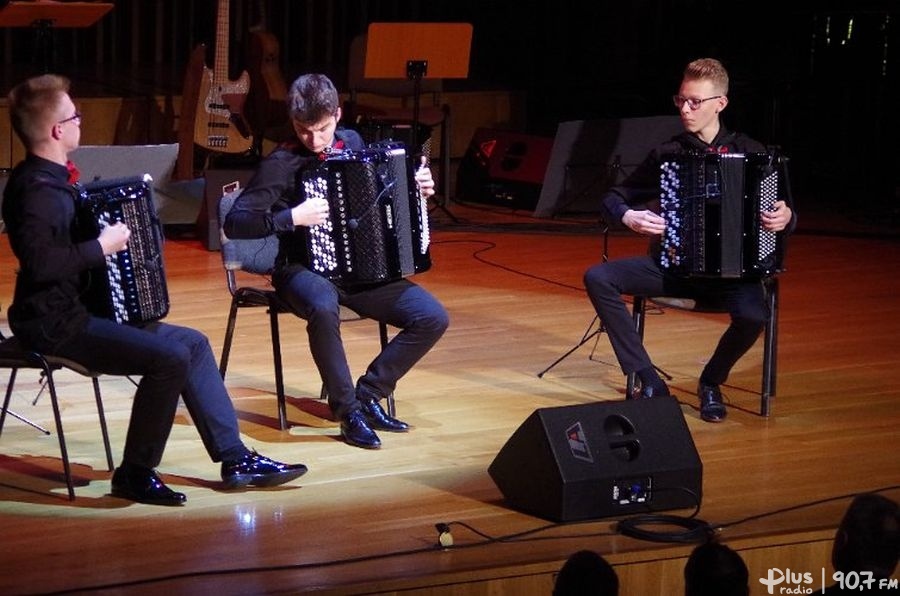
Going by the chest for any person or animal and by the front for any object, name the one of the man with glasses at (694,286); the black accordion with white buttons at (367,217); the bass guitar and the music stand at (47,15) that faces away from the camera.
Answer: the music stand

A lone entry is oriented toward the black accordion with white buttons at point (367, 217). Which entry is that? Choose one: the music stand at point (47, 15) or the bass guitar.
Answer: the bass guitar

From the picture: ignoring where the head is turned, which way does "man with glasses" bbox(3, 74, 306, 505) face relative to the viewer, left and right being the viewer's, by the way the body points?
facing to the right of the viewer

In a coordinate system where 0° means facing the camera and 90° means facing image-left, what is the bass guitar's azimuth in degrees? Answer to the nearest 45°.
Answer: approximately 0°

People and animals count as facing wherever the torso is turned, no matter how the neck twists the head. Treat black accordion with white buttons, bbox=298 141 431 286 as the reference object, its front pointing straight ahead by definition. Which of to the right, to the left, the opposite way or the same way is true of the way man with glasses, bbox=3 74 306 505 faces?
to the left

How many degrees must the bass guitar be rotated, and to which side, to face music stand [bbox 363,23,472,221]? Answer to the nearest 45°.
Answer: approximately 90° to its left

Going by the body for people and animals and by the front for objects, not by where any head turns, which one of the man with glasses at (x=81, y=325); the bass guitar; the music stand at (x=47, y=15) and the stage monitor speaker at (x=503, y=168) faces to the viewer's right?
the man with glasses

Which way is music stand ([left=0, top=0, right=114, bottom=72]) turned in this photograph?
away from the camera

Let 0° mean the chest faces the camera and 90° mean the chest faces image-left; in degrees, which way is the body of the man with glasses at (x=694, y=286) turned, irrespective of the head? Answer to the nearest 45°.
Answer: approximately 0°

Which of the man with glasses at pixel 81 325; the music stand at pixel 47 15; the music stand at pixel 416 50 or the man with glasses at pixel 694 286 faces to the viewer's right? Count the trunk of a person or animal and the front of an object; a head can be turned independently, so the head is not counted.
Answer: the man with glasses at pixel 81 325

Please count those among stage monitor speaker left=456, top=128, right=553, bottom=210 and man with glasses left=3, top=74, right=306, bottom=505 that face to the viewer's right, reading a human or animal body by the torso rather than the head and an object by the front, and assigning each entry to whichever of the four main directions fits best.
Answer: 1

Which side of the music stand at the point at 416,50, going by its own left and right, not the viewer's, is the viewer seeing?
back
